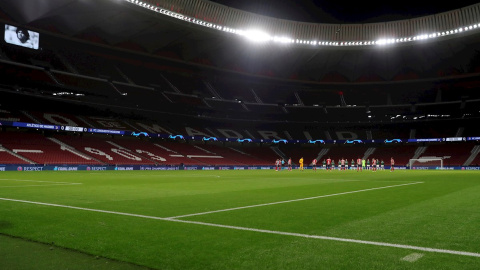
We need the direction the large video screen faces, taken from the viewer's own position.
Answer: facing the viewer and to the right of the viewer
